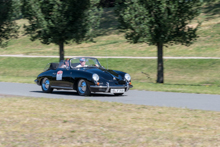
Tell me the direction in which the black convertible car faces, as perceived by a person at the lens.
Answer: facing the viewer and to the right of the viewer
